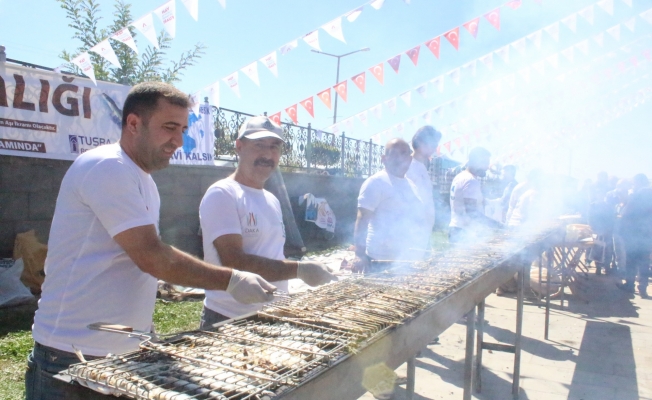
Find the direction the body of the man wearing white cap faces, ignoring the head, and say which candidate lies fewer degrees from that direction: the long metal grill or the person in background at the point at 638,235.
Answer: the long metal grill

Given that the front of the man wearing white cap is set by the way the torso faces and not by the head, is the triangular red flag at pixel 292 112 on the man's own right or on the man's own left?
on the man's own left

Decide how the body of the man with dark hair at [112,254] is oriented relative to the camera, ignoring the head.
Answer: to the viewer's right

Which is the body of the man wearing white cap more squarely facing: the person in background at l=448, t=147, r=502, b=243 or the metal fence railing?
the person in background

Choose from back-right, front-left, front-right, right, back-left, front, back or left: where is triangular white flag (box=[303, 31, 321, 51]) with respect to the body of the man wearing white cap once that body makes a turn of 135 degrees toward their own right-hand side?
right

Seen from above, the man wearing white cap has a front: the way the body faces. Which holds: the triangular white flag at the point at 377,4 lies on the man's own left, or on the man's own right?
on the man's own left
